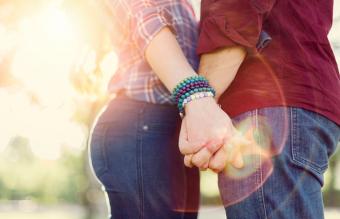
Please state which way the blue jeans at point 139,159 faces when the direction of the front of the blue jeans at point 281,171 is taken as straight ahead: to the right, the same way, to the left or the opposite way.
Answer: the opposite way

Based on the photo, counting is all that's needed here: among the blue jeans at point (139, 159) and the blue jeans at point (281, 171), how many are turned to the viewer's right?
1

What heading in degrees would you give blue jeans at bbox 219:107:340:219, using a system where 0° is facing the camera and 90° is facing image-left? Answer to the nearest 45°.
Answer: approximately 90°

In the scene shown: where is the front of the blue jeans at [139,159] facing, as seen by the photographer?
facing to the right of the viewer
